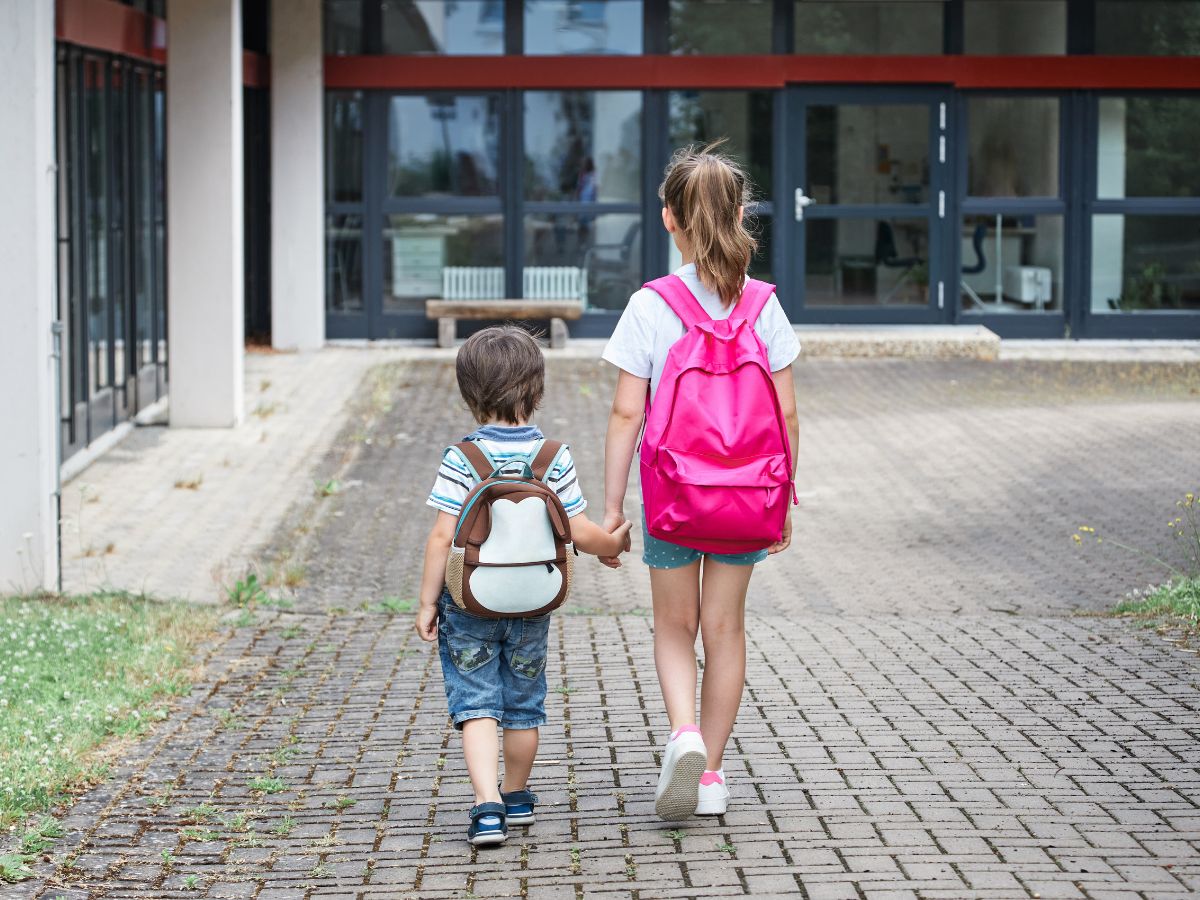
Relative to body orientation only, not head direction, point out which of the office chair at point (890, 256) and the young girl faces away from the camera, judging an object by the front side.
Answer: the young girl

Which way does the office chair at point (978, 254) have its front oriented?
to the viewer's left

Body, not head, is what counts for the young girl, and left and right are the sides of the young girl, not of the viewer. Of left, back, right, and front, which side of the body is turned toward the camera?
back

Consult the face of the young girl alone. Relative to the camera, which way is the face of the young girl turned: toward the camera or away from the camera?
away from the camera

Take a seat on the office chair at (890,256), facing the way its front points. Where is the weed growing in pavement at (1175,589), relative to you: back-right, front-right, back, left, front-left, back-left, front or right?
right

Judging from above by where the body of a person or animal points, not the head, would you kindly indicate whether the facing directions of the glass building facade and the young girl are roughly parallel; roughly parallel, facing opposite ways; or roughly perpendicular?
roughly parallel, facing opposite ways

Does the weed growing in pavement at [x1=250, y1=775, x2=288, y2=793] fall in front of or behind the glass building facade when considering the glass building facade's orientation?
in front

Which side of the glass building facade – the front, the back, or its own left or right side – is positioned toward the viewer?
front

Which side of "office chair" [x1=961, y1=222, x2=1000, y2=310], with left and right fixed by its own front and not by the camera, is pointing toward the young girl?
left

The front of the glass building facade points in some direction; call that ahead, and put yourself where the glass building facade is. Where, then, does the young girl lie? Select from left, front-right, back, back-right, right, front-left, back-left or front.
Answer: front

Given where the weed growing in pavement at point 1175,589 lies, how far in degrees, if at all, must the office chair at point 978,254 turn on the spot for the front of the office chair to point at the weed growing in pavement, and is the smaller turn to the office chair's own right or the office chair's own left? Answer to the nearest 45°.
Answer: approximately 90° to the office chair's own left

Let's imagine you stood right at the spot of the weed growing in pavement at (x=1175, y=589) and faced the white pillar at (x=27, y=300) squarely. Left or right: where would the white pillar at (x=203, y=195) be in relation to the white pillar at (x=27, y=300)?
right

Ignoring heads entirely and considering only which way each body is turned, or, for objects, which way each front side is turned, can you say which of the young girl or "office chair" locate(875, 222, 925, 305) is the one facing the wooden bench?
the young girl
